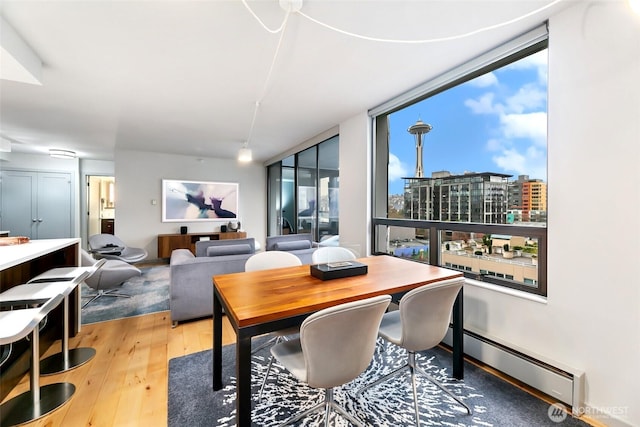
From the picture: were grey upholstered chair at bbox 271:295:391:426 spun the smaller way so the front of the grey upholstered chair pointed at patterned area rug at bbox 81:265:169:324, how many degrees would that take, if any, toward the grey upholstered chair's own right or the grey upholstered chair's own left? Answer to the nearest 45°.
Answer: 0° — it already faces it

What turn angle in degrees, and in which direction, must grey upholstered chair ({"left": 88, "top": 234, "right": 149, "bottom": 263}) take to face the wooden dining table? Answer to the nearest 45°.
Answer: approximately 45° to its right

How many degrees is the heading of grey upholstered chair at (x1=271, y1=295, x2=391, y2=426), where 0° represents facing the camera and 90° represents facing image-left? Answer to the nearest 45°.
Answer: approximately 135°

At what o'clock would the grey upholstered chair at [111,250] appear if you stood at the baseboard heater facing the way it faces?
The grey upholstered chair is roughly at 1 o'clock from the baseboard heater.

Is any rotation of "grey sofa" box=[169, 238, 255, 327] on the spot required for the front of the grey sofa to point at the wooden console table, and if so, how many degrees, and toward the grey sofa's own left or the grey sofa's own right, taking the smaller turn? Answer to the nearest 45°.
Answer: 0° — it already faces it

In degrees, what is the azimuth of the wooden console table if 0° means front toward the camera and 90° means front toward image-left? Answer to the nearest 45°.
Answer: approximately 0°

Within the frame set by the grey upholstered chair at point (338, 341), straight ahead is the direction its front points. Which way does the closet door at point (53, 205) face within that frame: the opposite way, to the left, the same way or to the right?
the opposite way

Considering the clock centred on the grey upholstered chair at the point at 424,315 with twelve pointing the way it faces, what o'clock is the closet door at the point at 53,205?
The closet door is roughly at 11 o'clock from the grey upholstered chair.

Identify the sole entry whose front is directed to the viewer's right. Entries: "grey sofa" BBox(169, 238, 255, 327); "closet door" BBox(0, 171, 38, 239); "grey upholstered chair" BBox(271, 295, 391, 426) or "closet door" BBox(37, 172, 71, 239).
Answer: the grey sofa

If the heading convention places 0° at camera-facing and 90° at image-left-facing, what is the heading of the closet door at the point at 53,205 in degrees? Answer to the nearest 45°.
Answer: approximately 0°
